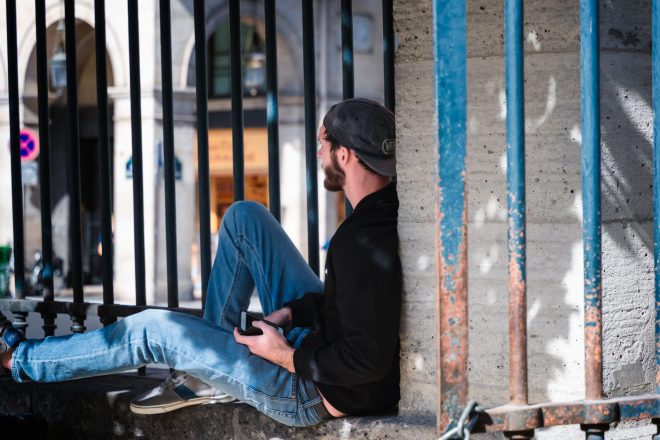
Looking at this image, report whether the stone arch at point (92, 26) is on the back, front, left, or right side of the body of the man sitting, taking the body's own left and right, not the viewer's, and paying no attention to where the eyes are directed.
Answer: right

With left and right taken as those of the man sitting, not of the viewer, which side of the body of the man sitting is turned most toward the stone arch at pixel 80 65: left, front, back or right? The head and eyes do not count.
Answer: right

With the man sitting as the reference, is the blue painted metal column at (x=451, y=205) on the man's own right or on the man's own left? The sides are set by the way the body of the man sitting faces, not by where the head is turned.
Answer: on the man's own left

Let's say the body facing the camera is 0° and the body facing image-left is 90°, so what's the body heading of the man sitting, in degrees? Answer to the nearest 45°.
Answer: approximately 90°

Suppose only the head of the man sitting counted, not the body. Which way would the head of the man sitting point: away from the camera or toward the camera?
away from the camera

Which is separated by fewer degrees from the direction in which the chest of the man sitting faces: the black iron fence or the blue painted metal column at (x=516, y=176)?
the black iron fence
